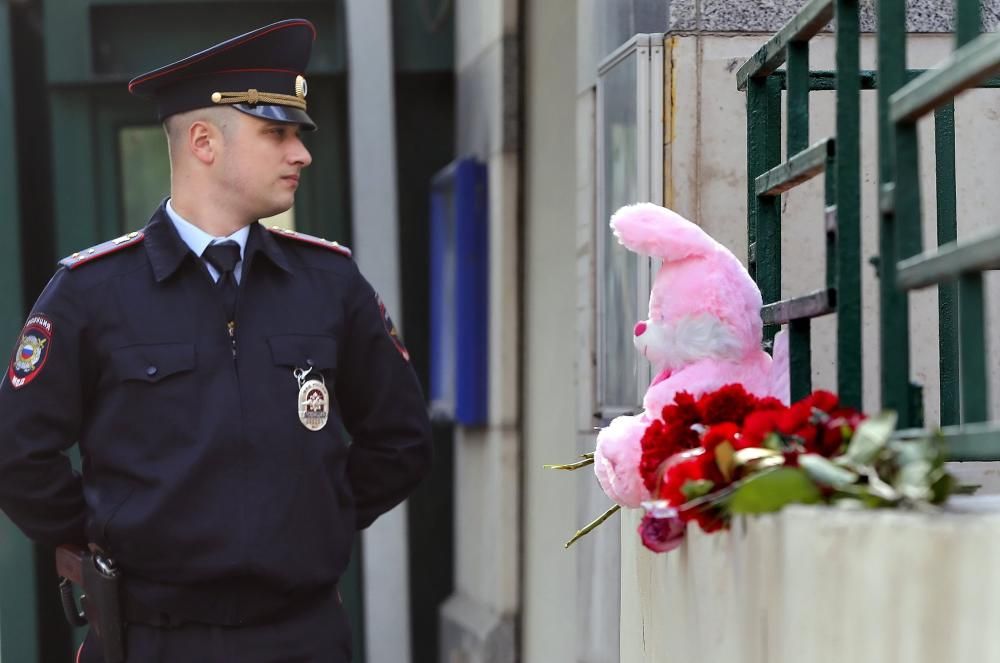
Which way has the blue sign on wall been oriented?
to the viewer's left

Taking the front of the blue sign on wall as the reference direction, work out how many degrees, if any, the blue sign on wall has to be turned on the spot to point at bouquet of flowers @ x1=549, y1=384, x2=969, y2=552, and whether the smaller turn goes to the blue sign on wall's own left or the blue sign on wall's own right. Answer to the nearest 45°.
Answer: approximately 90° to the blue sign on wall's own left

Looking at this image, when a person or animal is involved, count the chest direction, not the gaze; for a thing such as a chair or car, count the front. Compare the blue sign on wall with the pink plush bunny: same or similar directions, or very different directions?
same or similar directions

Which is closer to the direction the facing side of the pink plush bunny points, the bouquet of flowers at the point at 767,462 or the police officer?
the police officer

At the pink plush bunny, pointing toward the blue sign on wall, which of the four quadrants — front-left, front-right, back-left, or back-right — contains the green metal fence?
back-right

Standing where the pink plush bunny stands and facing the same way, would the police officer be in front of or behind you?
in front

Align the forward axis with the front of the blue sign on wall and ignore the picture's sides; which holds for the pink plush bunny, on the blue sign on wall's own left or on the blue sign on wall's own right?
on the blue sign on wall's own left

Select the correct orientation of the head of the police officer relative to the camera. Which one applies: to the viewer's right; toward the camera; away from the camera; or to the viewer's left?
to the viewer's right

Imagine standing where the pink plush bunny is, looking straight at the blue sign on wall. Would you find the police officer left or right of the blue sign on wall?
left

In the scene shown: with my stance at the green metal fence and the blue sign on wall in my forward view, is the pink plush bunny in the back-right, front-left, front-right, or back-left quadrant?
front-left

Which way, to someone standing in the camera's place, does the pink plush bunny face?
facing to the left of the viewer

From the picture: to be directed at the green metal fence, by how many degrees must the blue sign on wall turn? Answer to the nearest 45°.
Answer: approximately 90° to its left

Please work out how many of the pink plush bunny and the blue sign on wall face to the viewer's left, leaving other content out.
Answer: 2
